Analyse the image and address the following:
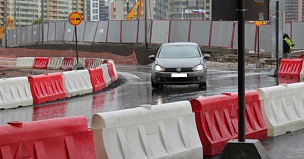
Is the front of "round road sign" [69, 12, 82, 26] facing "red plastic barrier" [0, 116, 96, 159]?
yes

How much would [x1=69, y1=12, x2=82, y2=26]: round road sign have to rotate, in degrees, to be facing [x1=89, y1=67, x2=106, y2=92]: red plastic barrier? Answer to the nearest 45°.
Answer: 0° — it already faces it

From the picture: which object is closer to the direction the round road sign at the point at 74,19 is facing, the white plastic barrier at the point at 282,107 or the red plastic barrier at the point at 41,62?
the white plastic barrier

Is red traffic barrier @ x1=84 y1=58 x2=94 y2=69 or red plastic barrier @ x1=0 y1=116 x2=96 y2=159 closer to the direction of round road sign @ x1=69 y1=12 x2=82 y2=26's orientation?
the red plastic barrier

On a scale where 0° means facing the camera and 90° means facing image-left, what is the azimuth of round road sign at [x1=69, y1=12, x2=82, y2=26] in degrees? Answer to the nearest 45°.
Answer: approximately 0°

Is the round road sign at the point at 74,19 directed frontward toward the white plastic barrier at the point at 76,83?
yes

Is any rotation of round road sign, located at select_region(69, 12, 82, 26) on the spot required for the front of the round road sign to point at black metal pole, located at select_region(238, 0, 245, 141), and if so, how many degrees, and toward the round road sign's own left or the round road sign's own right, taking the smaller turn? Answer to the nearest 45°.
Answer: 0° — it already faces it

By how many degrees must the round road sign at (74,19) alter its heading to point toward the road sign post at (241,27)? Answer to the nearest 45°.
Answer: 0° — it already faces it

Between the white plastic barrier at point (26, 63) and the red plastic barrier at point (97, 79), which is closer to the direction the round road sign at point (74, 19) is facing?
the red plastic barrier

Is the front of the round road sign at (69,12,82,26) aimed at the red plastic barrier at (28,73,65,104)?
yes
